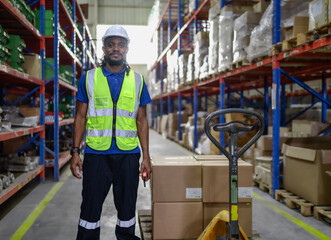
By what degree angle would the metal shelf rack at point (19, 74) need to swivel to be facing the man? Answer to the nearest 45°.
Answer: approximately 90° to its right

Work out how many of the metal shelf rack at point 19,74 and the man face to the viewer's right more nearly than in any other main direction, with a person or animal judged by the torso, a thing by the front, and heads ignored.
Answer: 1

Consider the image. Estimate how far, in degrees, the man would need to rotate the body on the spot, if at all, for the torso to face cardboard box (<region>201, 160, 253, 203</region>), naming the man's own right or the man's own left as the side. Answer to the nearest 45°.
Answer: approximately 90° to the man's own left

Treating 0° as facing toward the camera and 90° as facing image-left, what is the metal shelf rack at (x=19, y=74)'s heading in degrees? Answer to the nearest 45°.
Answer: approximately 270°

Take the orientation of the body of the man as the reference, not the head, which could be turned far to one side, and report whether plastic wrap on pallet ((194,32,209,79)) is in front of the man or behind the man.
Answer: behind

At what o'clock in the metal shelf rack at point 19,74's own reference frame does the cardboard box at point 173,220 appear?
The cardboard box is roughly at 2 o'clock from the metal shelf rack.

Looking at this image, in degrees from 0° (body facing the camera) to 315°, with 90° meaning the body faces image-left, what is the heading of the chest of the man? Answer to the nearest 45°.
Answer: approximately 0°

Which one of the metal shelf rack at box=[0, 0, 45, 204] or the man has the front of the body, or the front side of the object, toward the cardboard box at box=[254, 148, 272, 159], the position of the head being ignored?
the metal shelf rack

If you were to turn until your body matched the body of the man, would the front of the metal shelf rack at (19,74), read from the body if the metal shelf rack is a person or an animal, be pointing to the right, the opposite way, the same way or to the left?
to the left

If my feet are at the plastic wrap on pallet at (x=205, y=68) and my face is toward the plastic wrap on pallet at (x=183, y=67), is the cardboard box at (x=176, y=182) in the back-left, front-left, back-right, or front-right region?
back-left

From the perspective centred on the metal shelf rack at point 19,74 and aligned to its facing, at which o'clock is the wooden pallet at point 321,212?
The wooden pallet is roughly at 1 o'clock from the metal shelf rack.

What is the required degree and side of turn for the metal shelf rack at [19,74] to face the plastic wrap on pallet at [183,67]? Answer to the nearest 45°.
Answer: approximately 45° to its left
